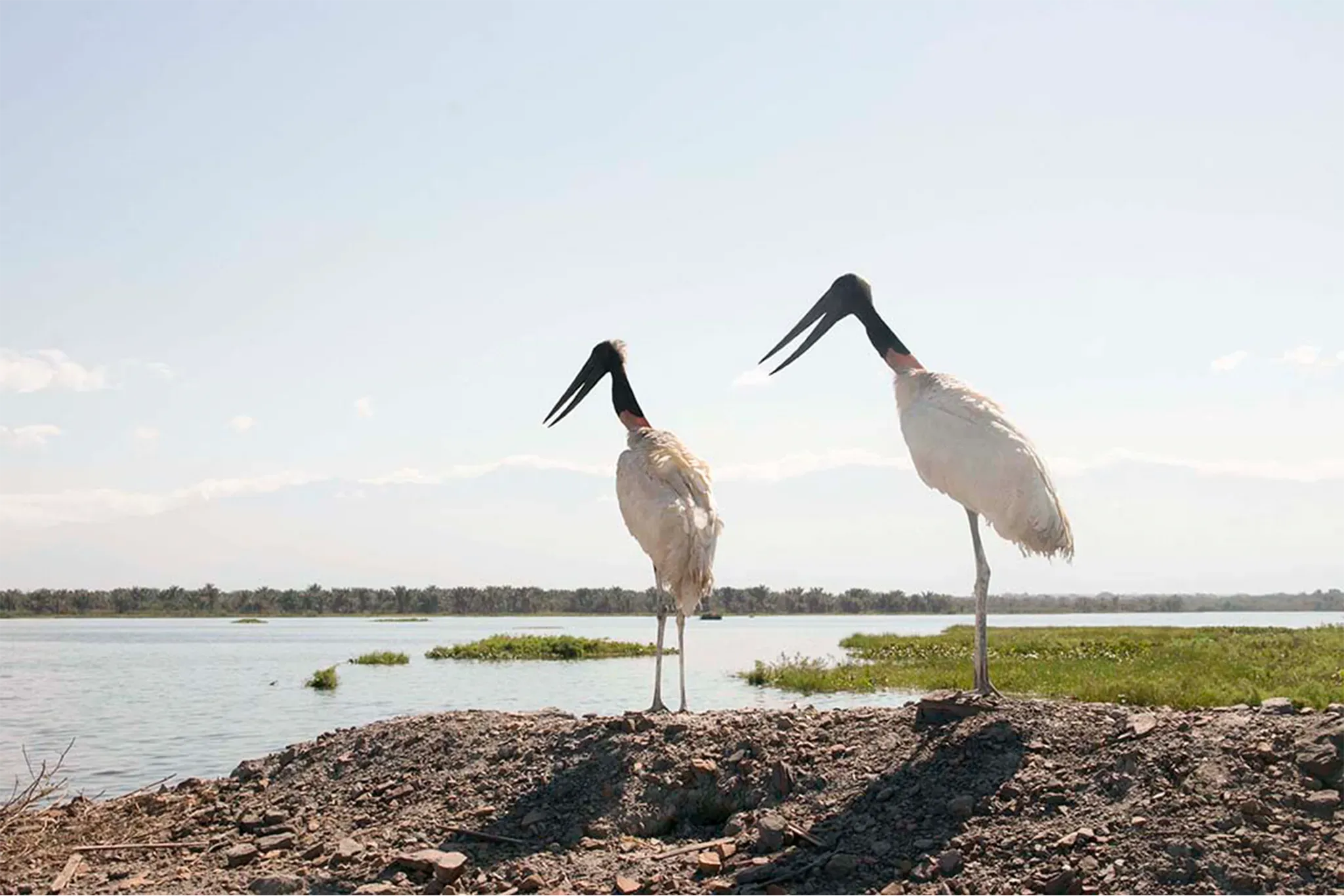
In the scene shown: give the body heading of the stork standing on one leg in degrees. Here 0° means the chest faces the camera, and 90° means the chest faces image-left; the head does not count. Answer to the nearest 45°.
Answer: approximately 90°

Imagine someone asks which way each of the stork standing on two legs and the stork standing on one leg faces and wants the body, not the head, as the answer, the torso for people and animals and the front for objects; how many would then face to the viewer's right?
0

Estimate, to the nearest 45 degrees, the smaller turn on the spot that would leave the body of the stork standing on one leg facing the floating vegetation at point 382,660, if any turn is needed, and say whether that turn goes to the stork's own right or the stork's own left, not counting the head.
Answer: approximately 45° to the stork's own right

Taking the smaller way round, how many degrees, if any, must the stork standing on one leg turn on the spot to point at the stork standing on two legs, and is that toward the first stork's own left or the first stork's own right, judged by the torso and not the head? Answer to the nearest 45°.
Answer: approximately 45° to the first stork's own right

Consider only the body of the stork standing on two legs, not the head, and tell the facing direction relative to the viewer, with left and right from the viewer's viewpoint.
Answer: facing away from the viewer and to the left of the viewer

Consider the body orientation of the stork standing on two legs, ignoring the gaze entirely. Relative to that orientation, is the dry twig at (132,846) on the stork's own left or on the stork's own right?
on the stork's own left

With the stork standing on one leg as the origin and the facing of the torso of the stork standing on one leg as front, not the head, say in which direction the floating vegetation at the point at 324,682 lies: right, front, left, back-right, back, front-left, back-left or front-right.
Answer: front-right

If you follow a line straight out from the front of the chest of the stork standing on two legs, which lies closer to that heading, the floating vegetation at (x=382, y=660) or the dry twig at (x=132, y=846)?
the floating vegetation

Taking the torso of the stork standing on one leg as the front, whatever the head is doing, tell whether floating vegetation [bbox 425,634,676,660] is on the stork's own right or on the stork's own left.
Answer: on the stork's own right
